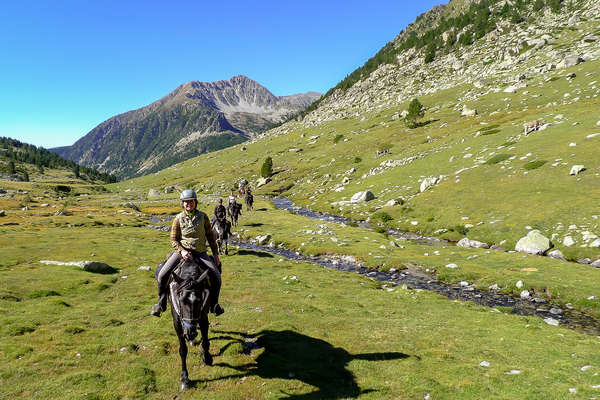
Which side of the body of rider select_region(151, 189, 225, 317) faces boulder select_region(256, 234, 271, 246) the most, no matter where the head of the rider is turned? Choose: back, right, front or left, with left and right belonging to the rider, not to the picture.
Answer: back

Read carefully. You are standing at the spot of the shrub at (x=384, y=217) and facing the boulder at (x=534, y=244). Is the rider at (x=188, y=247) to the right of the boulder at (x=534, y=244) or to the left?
right

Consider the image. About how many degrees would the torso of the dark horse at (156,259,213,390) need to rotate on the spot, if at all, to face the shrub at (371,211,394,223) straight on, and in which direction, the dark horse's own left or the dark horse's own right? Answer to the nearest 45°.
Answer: approximately 135° to the dark horse's own left

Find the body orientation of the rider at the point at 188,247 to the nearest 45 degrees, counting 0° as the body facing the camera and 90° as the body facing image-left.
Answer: approximately 0°

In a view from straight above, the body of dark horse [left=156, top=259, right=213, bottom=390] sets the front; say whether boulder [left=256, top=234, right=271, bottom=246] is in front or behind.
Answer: behind
